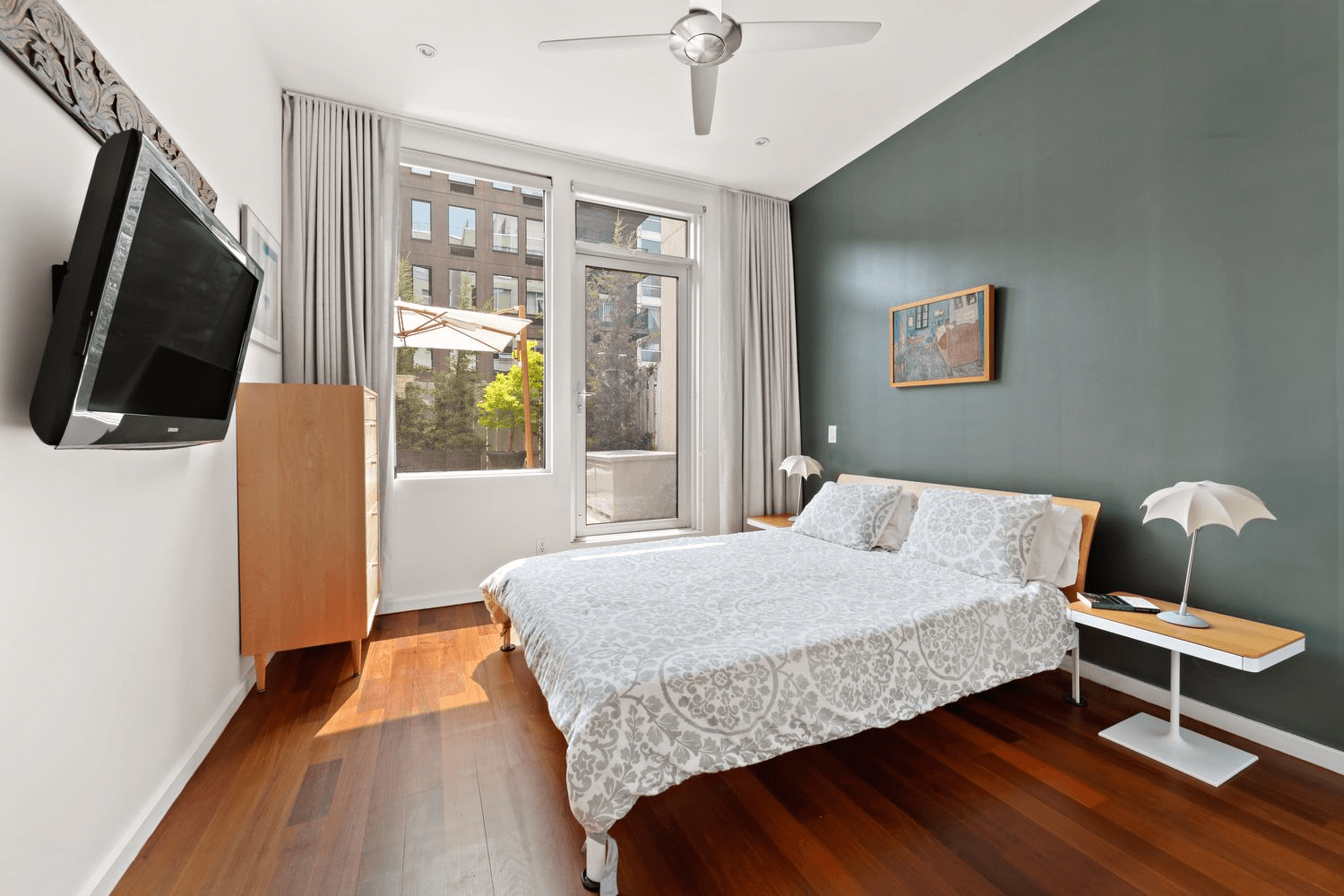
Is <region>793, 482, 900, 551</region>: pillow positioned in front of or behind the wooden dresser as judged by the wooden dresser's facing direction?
in front

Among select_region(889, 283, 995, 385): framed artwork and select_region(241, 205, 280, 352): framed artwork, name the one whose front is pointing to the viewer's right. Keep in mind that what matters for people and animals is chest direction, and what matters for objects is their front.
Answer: select_region(241, 205, 280, 352): framed artwork

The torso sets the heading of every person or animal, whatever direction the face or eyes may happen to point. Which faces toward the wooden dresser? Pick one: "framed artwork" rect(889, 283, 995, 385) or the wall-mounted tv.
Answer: the framed artwork

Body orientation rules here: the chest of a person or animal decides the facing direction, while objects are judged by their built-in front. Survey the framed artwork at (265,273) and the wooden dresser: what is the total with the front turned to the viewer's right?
2

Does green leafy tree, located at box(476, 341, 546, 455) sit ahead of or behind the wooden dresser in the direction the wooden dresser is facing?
ahead

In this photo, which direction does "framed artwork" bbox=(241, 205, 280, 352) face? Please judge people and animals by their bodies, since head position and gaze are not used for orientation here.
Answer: to the viewer's right

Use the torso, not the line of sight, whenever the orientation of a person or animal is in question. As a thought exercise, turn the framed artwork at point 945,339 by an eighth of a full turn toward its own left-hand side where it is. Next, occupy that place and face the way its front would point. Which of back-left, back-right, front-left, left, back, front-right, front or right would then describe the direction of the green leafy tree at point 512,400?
right

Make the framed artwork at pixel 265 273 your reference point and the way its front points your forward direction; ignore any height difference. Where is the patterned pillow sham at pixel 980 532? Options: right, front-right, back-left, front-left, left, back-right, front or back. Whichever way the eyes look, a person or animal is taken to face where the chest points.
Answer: front-right

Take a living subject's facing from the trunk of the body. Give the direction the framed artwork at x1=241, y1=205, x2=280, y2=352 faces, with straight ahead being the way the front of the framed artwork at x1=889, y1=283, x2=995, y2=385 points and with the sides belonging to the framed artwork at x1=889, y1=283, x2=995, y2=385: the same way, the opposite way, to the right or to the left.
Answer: the opposite way

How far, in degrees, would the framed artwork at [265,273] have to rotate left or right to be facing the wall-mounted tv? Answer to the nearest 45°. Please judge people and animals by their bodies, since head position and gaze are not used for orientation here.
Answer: approximately 90° to its right

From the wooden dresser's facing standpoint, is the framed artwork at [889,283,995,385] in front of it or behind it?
in front

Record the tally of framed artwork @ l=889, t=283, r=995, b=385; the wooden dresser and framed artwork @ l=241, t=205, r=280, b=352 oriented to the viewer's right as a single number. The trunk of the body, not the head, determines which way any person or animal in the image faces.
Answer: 2

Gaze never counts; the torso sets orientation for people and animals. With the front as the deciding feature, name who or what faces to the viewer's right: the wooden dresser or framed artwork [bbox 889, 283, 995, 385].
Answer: the wooden dresser

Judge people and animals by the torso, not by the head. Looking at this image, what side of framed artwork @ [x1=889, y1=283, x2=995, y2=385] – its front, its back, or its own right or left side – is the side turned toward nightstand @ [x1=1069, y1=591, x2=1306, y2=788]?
left

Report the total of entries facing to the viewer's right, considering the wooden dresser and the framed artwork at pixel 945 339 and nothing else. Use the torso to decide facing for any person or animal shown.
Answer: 1

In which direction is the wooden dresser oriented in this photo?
to the viewer's right

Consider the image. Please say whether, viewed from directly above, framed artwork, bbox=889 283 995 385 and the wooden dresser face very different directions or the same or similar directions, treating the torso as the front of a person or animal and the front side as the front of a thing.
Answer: very different directions
